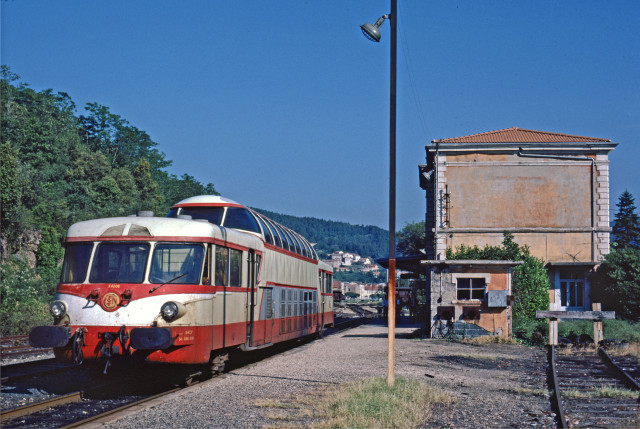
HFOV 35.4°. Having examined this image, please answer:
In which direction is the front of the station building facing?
to the viewer's left

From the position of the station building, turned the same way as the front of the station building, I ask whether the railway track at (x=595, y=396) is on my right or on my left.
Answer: on my left

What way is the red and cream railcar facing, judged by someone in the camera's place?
facing the viewer and to the left of the viewer

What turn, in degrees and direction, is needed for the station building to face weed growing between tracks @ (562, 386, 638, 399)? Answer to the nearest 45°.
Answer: approximately 90° to its left

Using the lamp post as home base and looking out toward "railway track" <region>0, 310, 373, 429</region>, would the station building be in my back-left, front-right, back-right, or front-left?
back-right

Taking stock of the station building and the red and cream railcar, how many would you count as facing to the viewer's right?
0

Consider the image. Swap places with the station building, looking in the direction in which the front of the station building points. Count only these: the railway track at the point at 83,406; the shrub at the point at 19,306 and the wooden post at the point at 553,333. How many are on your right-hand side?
0

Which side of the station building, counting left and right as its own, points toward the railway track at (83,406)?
left
